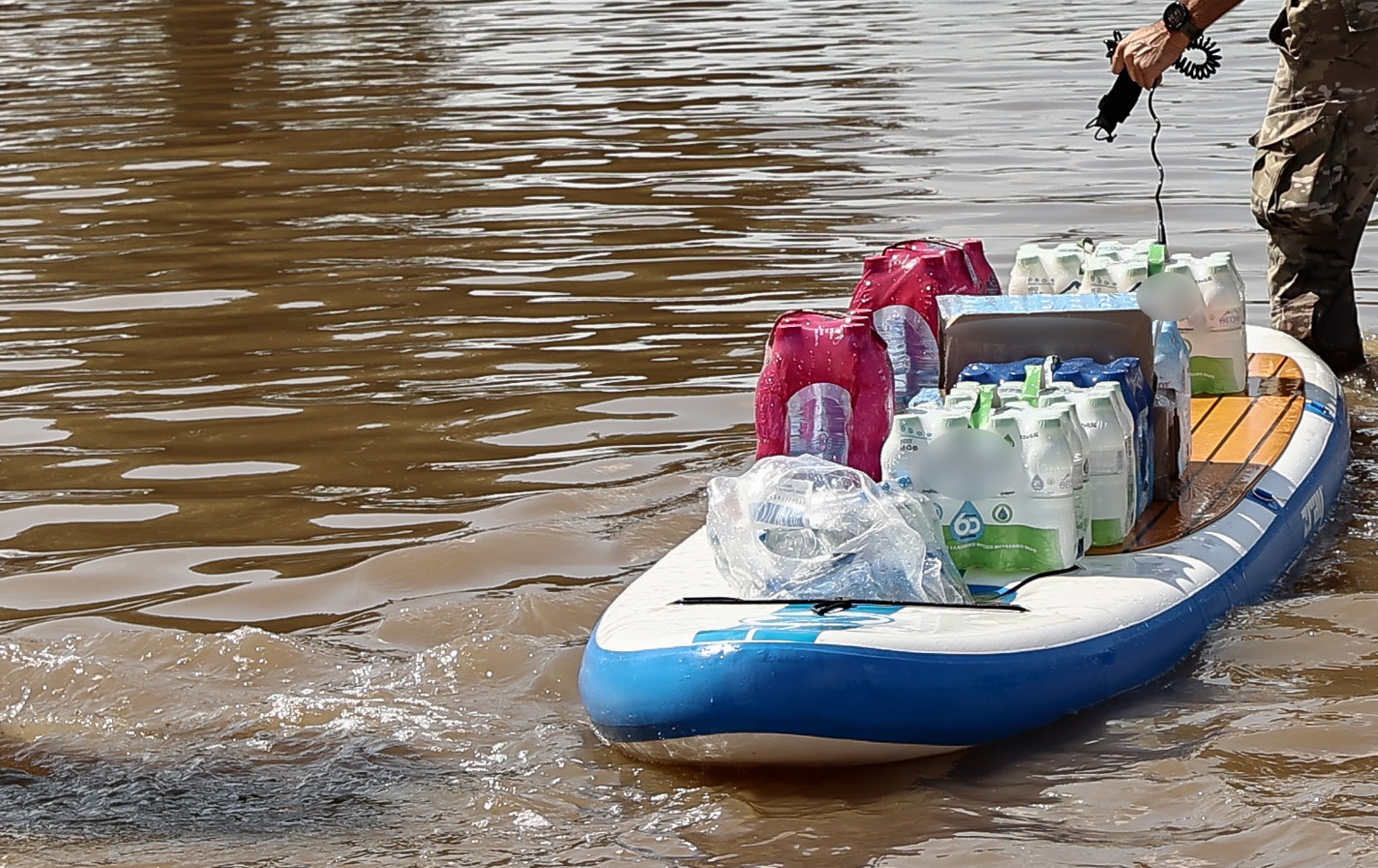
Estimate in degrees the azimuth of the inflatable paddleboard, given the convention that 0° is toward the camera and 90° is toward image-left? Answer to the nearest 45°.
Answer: approximately 45°

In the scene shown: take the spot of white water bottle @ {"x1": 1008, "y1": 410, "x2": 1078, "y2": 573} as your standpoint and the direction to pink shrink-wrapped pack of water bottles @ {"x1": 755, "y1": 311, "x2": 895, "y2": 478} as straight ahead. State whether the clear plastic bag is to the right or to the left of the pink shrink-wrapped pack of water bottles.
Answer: left
